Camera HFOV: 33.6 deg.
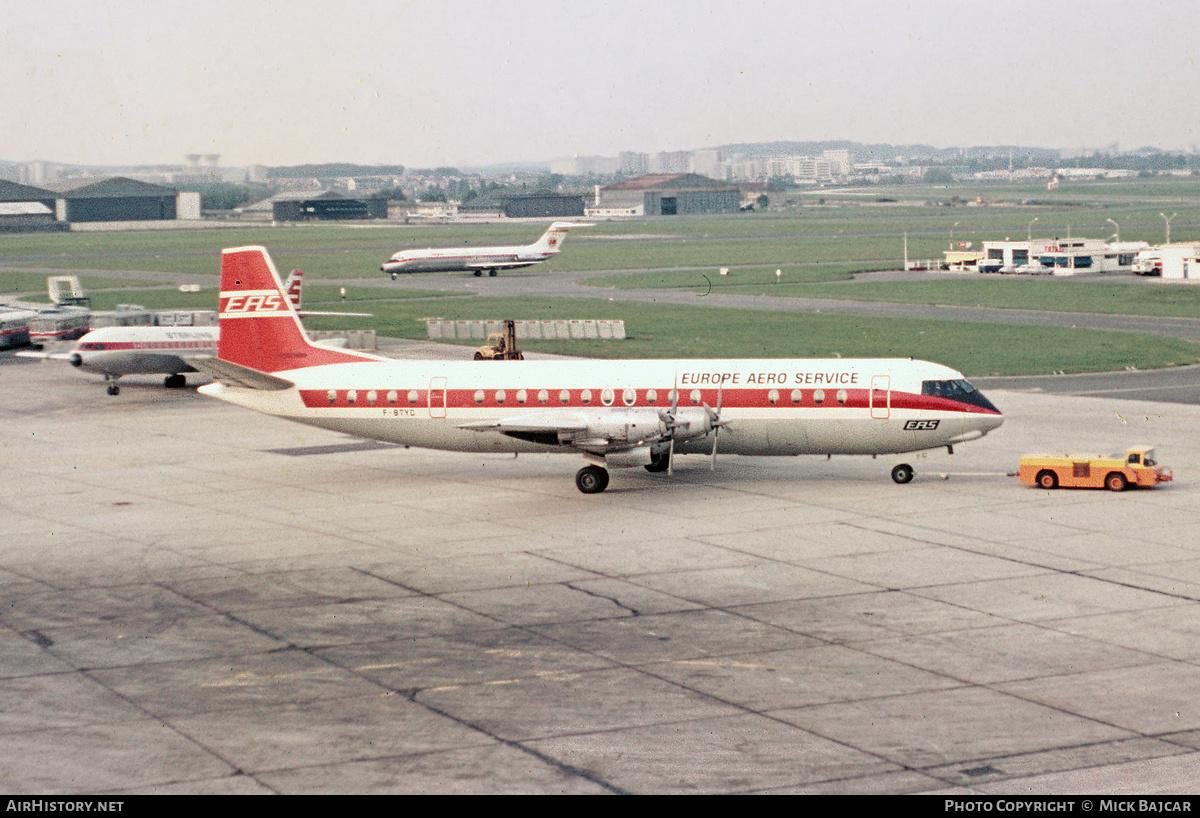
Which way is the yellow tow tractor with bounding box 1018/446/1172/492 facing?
to the viewer's right

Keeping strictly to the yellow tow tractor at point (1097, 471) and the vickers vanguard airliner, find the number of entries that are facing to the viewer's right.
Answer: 2

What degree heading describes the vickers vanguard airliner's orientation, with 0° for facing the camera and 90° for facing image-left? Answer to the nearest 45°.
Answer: approximately 270°

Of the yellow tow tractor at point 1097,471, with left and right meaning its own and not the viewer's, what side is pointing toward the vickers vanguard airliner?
back

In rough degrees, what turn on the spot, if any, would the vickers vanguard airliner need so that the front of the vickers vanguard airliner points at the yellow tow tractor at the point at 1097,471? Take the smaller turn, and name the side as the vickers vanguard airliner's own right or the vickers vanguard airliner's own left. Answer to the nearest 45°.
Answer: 0° — it already faces it
